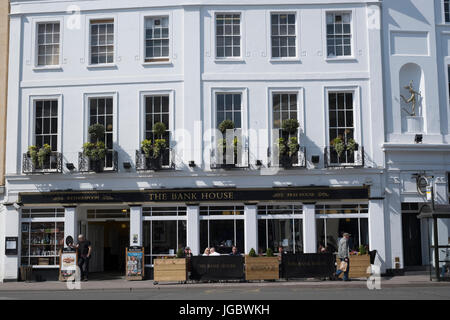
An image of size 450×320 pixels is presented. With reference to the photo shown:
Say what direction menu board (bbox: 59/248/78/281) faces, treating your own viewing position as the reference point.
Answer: facing the viewer

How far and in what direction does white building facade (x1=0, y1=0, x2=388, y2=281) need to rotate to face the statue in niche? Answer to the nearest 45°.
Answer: approximately 90° to its left

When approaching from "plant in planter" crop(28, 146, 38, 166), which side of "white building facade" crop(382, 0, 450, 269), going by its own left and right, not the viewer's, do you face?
right

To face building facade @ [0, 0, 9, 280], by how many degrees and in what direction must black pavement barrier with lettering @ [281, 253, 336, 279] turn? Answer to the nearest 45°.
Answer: approximately 90° to its right

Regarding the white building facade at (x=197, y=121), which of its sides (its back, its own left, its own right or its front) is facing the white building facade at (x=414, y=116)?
left

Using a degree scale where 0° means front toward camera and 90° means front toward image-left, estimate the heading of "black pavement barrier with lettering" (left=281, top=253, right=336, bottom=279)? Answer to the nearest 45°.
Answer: approximately 0°

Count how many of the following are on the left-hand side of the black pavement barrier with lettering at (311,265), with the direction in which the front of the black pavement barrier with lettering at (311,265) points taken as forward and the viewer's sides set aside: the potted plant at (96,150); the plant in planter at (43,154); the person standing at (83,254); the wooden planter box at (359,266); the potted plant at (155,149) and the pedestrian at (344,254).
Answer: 2
